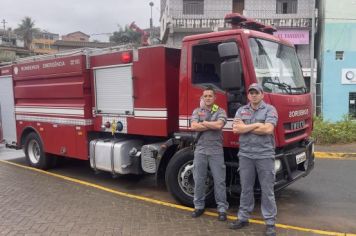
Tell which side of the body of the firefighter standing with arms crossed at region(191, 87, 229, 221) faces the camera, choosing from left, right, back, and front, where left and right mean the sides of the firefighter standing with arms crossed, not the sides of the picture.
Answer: front

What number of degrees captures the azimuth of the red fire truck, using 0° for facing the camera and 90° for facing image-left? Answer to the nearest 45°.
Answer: approximately 315°

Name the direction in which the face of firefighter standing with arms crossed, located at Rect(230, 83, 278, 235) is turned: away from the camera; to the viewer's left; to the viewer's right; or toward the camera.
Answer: toward the camera

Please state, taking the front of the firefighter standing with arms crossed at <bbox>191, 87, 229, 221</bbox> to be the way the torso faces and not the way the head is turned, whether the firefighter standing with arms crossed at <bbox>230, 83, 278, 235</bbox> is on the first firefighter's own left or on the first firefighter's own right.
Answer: on the first firefighter's own left

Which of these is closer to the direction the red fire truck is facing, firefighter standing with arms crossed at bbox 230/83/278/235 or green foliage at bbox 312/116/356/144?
the firefighter standing with arms crossed

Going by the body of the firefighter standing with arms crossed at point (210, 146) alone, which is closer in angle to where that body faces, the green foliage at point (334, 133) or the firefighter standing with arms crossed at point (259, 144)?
the firefighter standing with arms crossed

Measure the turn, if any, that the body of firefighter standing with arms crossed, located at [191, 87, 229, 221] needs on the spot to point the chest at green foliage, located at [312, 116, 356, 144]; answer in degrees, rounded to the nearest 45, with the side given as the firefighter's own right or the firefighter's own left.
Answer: approximately 135° to the firefighter's own left
